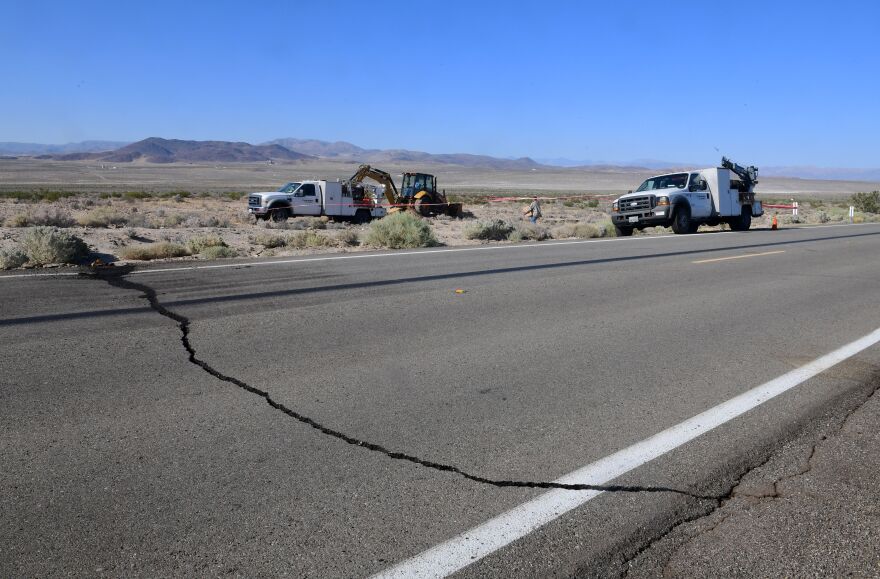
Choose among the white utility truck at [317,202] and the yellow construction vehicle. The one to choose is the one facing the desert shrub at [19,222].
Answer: the white utility truck

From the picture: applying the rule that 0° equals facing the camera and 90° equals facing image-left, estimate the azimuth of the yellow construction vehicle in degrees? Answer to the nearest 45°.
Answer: approximately 270°

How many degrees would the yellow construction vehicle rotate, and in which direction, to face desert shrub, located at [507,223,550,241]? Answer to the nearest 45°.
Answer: approximately 90° to its right

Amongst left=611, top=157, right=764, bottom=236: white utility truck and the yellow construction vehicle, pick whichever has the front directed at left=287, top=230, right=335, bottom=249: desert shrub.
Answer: the white utility truck

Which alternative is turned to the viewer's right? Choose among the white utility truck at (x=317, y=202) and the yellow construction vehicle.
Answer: the yellow construction vehicle

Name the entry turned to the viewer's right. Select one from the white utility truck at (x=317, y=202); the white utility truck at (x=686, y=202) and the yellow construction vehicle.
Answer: the yellow construction vehicle

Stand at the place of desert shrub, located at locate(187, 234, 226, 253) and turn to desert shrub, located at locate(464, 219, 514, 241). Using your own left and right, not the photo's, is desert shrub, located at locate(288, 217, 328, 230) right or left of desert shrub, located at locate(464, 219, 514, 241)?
left
